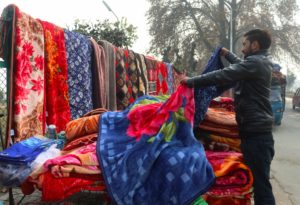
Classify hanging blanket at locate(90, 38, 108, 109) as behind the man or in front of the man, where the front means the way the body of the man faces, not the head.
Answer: in front

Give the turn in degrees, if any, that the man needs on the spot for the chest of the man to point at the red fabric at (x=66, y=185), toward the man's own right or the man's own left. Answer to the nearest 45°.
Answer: approximately 45° to the man's own left

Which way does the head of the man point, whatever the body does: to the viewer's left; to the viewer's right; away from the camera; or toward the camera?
to the viewer's left

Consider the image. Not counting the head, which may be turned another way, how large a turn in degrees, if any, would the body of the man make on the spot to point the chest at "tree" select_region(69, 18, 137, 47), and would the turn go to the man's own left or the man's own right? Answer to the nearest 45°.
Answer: approximately 45° to the man's own right

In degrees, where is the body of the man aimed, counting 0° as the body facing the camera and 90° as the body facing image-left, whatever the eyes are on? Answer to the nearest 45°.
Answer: approximately 90°

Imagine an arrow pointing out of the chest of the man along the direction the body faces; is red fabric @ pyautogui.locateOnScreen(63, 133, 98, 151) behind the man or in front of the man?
in front

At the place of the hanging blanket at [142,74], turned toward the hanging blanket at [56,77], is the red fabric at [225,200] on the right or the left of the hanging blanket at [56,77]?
left

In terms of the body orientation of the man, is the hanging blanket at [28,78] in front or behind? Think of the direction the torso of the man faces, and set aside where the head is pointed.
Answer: in front

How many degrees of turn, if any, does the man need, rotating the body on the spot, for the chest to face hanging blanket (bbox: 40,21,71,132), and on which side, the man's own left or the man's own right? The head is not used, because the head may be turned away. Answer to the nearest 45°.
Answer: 0° — they already face it
